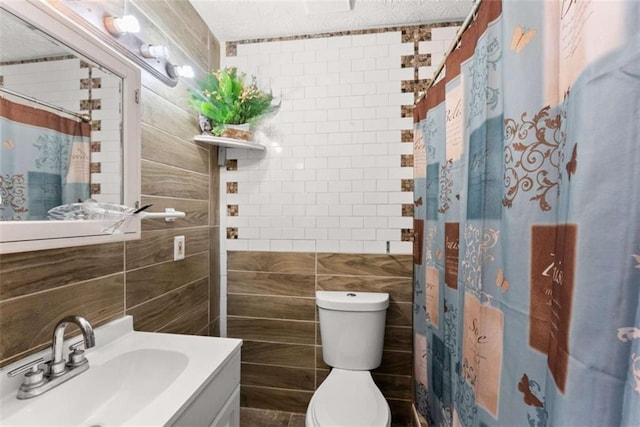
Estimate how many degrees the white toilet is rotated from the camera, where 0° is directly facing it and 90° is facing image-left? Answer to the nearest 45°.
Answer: approximately 0°

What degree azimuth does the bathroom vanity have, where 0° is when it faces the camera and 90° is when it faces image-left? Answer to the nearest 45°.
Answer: approximately 315°

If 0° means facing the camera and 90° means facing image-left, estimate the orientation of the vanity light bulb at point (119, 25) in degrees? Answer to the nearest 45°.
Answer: approximately 315°
